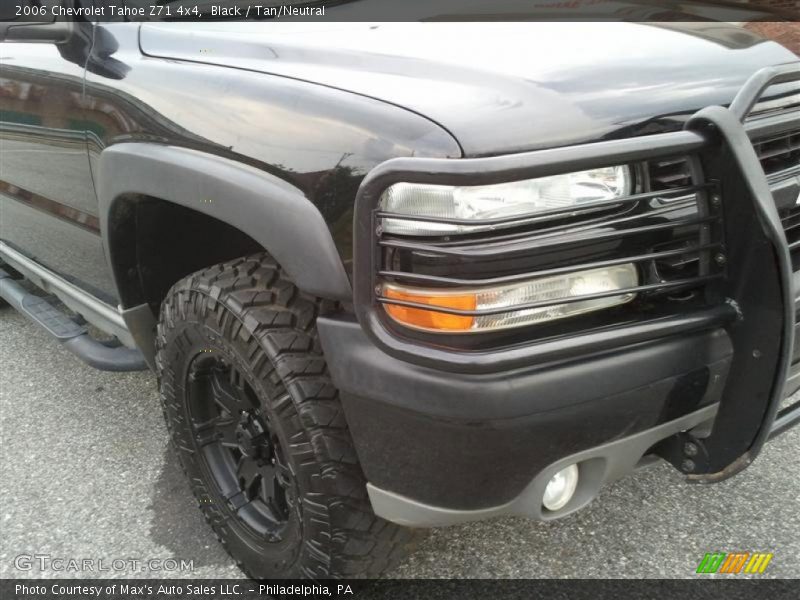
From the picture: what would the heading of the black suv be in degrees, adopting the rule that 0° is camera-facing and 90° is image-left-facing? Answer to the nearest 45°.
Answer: approximately 315°
